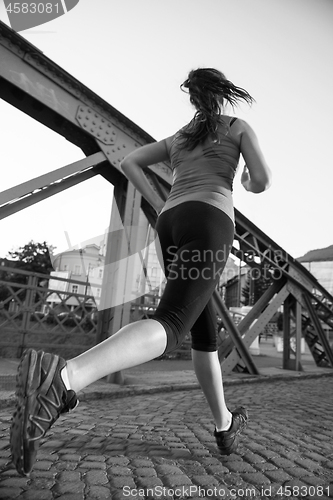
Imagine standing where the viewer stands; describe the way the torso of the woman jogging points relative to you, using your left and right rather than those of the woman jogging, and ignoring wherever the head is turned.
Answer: facing away from the viewer and to the right of the viewer

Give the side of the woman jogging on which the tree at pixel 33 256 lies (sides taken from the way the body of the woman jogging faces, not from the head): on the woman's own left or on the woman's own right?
on the woman's own left

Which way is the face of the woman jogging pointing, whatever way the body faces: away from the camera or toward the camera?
away from the camera
